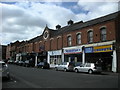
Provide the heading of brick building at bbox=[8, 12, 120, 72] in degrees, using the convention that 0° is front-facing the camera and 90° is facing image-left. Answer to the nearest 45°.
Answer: approximately 45°

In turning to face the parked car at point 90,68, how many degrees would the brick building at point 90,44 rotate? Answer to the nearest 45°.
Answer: approximately 45° to its left
